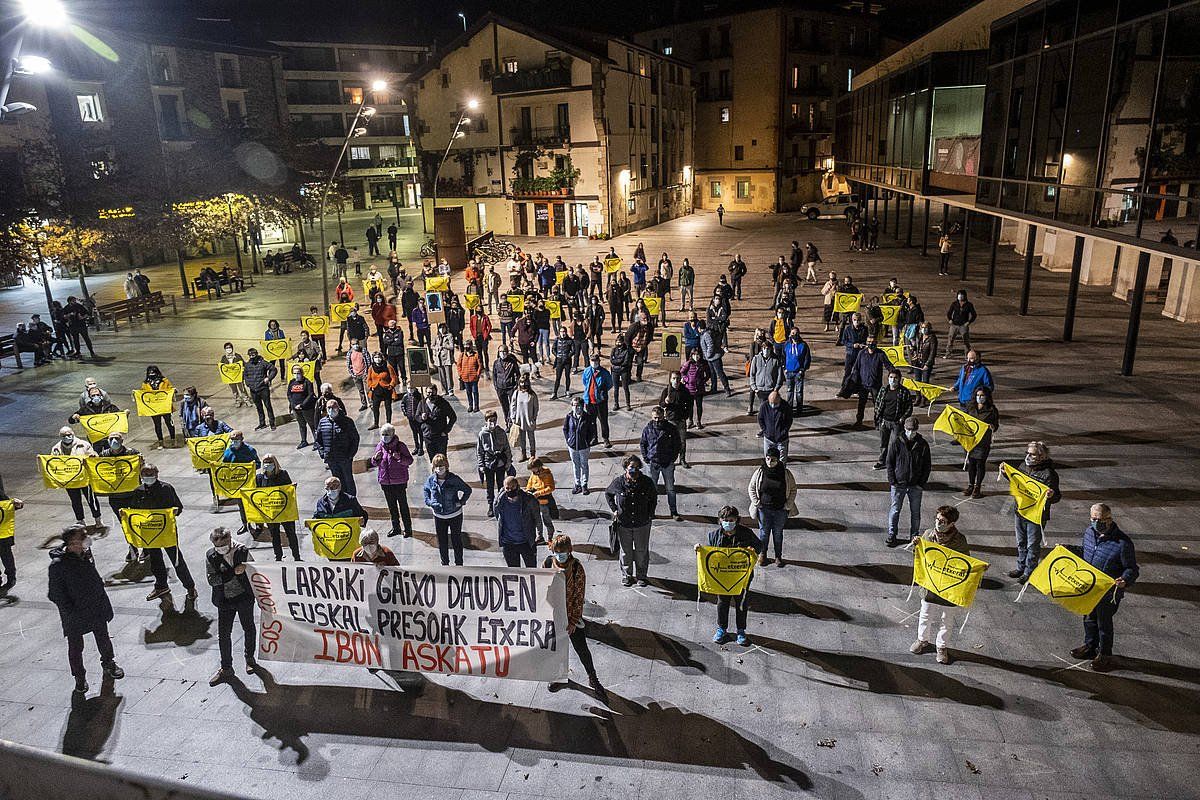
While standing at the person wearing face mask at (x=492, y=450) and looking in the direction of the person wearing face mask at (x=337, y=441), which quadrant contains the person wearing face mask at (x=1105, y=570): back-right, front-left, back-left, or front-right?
back-left

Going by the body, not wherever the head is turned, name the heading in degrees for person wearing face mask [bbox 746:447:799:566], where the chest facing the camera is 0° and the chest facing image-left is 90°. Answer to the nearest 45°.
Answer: approximately 0°

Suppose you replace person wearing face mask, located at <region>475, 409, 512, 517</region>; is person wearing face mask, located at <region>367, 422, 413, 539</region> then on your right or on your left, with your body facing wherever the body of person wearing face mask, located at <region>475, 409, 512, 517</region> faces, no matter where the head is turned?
on your right

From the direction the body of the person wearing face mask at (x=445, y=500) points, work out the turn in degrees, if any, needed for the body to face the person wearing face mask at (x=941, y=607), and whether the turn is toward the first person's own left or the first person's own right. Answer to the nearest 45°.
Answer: approximately 45° to the first person's own left

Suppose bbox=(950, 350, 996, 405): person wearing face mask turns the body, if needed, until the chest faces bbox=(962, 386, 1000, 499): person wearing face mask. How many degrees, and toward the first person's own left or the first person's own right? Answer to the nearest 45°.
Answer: approximately 45° to the first person's own left

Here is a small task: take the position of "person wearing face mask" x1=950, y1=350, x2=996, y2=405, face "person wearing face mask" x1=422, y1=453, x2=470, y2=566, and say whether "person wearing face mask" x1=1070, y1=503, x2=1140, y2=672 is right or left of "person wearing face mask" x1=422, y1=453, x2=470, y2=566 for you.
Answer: left

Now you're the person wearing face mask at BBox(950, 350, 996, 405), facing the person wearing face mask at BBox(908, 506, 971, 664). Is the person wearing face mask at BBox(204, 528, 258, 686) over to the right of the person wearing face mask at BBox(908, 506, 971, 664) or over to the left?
right

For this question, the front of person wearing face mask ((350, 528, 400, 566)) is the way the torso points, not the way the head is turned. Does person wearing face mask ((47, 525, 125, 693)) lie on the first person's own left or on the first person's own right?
on the first person's own right
